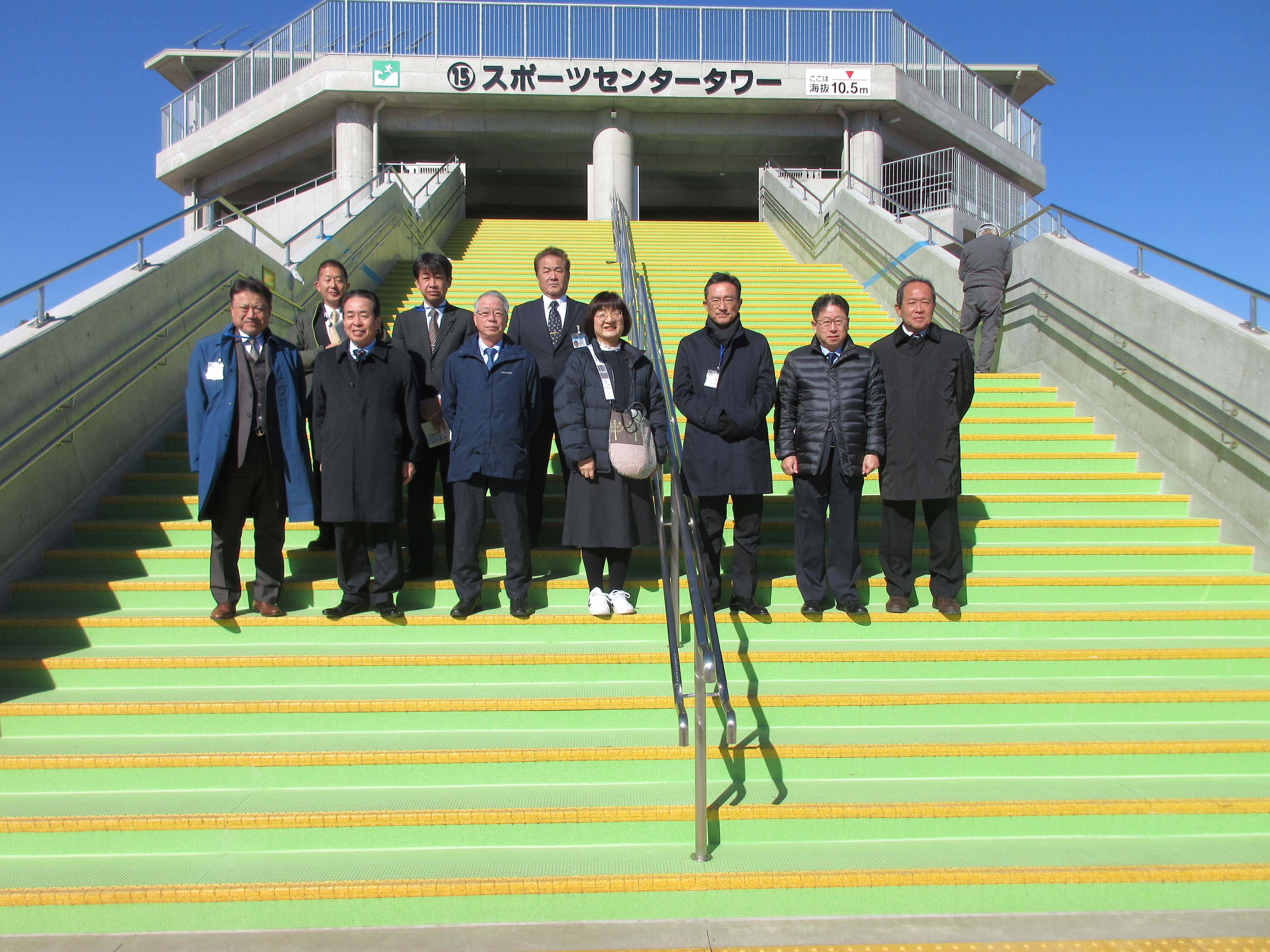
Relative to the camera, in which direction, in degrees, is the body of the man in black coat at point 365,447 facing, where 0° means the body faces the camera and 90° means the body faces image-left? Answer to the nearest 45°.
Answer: approximately 0°

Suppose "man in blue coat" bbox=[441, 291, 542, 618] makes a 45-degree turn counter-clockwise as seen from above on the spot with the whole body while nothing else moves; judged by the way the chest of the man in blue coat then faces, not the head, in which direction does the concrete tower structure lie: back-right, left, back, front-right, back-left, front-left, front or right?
back-left

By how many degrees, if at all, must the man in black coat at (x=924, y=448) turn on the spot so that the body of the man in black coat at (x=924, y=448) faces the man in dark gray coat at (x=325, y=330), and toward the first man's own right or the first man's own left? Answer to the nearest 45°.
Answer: approximately 90° to the first man's own right

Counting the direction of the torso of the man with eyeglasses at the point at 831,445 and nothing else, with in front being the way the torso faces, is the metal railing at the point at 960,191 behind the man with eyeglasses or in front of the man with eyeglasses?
behind

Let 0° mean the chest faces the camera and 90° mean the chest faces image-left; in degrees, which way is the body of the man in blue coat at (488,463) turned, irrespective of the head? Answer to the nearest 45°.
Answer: approximately 0°

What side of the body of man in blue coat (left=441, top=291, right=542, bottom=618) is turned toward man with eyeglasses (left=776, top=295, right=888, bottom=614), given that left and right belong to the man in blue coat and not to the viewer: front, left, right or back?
left
